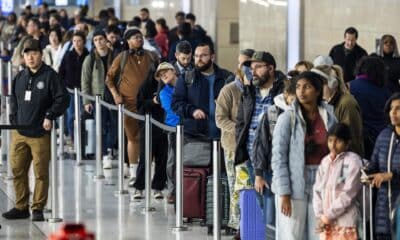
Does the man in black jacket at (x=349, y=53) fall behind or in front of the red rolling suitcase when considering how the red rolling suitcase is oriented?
behind

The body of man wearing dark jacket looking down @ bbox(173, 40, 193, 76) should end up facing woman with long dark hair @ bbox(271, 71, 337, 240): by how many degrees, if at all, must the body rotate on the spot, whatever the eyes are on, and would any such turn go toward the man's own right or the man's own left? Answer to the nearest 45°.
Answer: approximately 45° to the man's own left

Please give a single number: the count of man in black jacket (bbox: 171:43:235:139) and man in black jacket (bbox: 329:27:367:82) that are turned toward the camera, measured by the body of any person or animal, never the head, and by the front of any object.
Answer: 2

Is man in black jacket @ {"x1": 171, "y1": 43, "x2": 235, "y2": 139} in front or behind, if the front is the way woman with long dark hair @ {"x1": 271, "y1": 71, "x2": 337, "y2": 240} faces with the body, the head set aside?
behind
